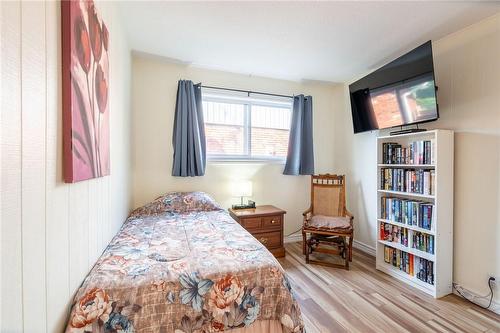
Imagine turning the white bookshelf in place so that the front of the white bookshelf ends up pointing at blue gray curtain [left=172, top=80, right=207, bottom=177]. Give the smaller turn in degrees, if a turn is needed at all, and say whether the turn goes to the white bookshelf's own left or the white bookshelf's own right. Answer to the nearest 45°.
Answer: approximately 45° to the white bookshelf's own right

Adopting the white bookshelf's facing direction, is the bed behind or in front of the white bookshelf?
in front

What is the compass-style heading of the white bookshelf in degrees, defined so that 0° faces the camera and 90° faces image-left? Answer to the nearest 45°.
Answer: approximately 45°

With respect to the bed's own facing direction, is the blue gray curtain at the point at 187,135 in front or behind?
behind

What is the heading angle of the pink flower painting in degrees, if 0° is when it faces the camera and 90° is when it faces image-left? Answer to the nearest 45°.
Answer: approximately 315°

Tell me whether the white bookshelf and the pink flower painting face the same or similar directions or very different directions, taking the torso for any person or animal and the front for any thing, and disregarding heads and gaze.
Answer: very different directions

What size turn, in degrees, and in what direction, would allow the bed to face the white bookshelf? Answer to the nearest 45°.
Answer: approximately 90° to its left

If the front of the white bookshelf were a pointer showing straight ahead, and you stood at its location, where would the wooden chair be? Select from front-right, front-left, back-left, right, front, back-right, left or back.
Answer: front-right

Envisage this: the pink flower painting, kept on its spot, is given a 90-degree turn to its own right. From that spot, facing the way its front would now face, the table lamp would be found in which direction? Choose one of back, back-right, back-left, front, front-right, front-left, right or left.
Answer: back

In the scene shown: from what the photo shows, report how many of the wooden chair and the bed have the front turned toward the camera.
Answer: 2

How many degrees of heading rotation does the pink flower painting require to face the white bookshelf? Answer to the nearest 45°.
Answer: approximately 45° to its left

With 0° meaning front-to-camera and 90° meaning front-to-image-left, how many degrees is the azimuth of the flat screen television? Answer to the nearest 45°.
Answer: approximately 45°

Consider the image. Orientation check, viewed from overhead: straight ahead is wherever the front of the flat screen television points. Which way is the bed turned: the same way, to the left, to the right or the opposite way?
to the left

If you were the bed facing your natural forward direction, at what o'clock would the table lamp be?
The table lamp is roughly at 7 o'clock from the bed.

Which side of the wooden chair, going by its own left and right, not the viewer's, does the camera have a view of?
front
